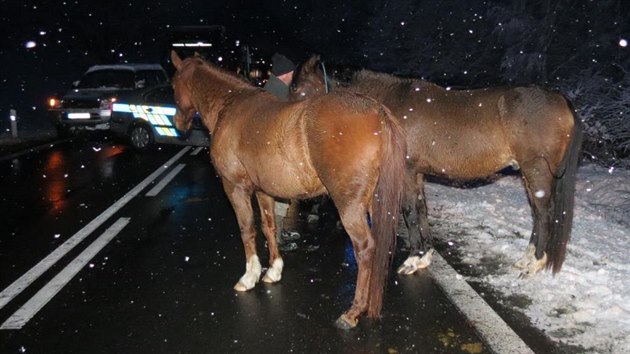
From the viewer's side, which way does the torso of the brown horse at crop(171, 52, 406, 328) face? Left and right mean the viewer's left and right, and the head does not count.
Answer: facing away from the viewer and to the left of the viewer

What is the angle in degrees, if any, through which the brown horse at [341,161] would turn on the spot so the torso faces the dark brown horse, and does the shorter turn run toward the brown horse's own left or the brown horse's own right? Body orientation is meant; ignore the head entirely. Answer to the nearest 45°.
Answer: approximately 90° to the brown horse's own right

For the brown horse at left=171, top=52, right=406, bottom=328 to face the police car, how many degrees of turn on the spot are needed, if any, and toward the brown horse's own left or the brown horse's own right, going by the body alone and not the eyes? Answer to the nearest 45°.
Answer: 0° — it already faces it

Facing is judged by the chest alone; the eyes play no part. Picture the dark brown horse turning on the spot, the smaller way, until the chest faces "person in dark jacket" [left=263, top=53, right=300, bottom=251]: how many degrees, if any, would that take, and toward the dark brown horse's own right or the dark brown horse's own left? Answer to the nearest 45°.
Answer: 0° — it already faces them

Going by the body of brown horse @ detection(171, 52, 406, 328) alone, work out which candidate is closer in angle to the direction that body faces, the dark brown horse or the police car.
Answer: the police car

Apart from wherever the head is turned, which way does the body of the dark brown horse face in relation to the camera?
to the viewer's left

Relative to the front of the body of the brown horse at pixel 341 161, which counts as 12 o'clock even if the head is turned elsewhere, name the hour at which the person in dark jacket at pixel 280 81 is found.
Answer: The person in dark jacket is roughly at 1 o'clock from the brown horse.
